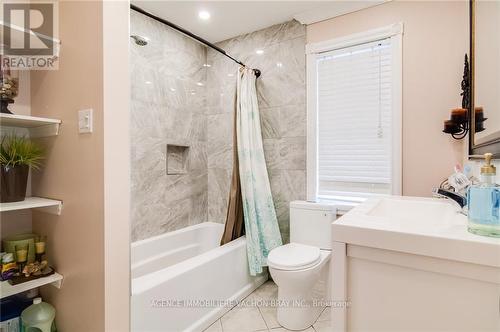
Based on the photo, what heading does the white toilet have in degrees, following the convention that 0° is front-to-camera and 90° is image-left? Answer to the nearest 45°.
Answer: approximately 45°

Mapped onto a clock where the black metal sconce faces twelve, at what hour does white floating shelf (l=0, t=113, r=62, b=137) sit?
The white floating shelf is roughly at 12 o'clock from the black metal sconce.

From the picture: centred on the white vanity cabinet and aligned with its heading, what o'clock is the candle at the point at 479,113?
The candle is roughly at 5 o'clock from the white vanity cabinet.

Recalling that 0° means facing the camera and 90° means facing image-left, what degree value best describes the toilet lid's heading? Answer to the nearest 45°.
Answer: approximately 45°

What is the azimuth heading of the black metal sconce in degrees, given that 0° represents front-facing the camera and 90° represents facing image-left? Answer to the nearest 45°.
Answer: approximately 45°

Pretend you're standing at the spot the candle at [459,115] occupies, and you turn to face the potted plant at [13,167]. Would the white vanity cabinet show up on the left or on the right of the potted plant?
left
